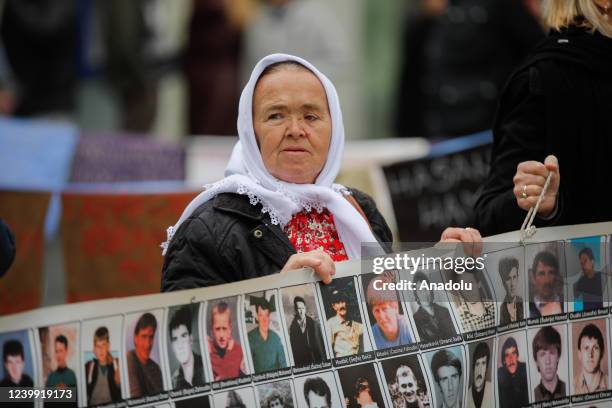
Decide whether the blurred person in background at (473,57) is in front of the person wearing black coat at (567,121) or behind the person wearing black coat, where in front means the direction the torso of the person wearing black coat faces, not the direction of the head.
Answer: behind

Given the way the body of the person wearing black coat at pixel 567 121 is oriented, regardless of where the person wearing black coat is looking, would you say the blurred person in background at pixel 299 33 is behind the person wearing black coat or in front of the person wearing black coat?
behind

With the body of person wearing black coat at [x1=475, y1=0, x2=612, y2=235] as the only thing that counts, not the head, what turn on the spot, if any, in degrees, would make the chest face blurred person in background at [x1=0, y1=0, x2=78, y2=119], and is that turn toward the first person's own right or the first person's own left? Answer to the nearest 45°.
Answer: approximately 180°

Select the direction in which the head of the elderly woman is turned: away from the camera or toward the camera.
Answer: toward the camera

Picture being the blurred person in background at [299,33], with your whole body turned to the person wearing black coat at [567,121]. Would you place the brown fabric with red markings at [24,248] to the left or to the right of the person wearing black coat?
right

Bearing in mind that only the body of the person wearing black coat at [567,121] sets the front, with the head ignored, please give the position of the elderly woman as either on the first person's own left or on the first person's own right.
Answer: on the first person's own right

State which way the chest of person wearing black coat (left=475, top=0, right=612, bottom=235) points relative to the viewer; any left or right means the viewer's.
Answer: facing the viewer and to the right of the viewer

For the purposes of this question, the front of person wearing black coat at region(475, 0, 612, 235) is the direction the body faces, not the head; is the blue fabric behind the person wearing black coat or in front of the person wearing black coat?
behind
